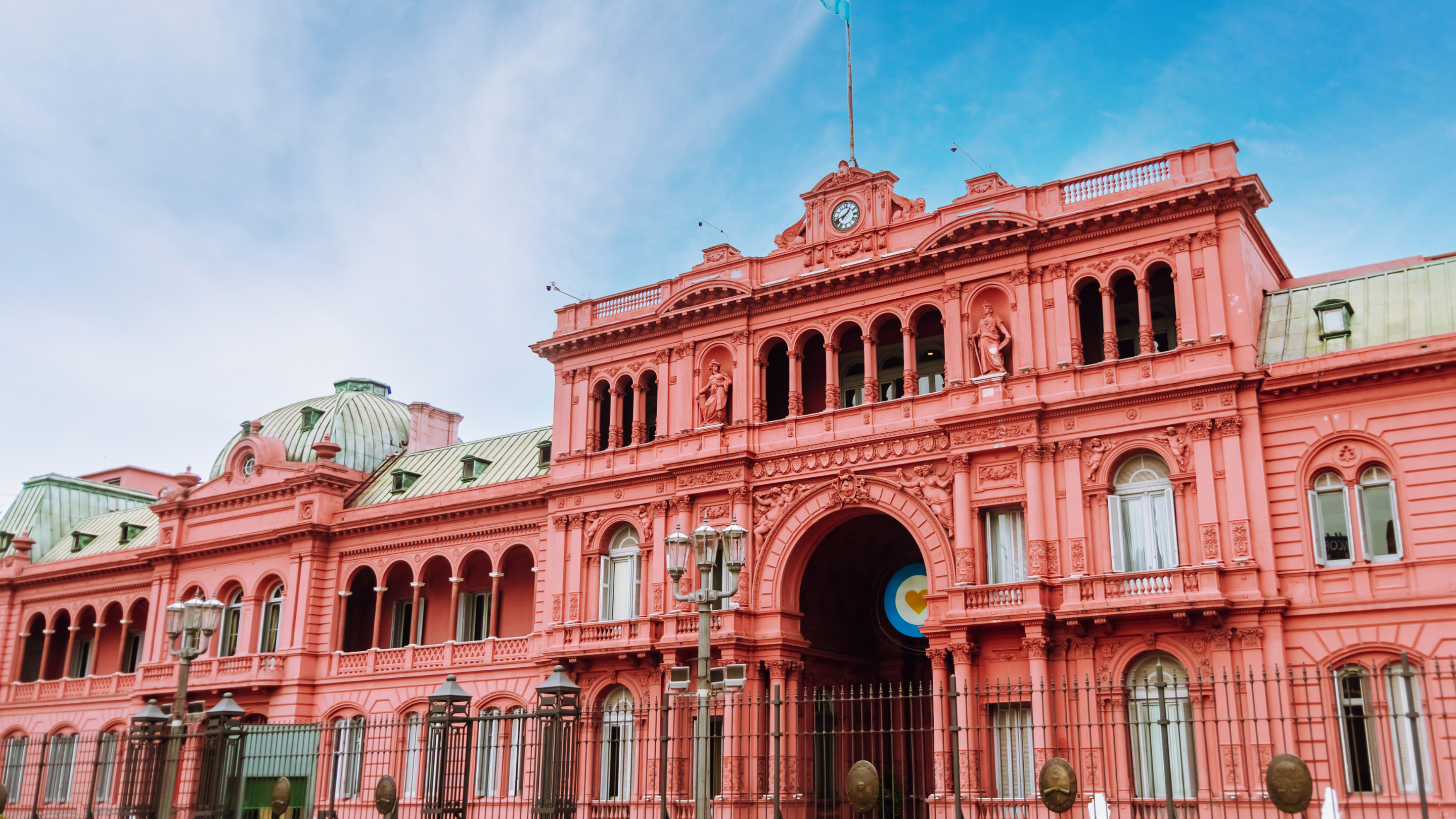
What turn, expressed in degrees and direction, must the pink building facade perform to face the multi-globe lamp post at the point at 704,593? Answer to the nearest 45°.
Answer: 0° — it already faces it

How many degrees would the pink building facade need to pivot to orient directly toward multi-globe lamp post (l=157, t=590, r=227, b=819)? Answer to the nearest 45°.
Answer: approximately 45° to its right

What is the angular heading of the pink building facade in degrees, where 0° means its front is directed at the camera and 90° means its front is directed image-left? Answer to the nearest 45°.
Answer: approximately 45°
